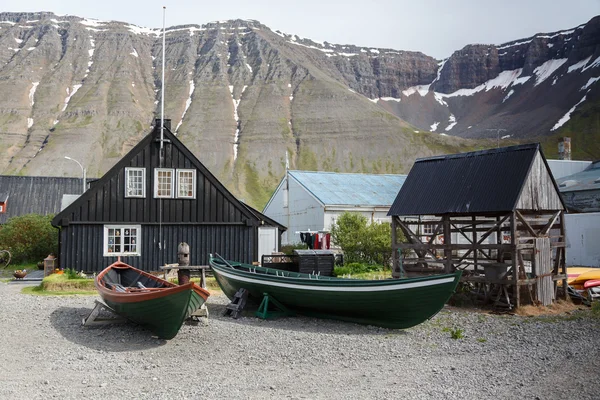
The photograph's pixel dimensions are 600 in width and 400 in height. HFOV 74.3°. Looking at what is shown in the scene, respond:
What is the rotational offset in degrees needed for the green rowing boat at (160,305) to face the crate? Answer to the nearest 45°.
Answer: approximately 90° to its left

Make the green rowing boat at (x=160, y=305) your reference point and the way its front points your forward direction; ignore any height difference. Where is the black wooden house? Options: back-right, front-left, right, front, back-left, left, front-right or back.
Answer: back-left

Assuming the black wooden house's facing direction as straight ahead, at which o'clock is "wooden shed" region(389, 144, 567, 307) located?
The wooden shed is roughly at 10 o'clock from the black wooden house.

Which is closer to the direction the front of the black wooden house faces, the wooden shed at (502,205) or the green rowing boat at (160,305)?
the green rowing boat

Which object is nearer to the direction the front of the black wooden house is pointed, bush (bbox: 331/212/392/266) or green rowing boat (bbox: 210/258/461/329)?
the green rowing boat

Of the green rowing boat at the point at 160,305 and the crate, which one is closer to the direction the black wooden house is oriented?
the green rowing boat

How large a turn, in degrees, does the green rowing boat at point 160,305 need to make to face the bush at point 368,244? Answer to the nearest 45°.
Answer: approximately 90° to its left

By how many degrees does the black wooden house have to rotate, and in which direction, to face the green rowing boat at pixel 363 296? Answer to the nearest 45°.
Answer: approximately 45° to its left

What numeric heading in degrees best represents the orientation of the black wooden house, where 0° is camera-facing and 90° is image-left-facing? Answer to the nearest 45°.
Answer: approximately 0°

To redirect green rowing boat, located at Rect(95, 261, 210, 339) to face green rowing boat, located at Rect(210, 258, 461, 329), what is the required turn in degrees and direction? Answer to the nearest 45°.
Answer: approximately 45° to its left
